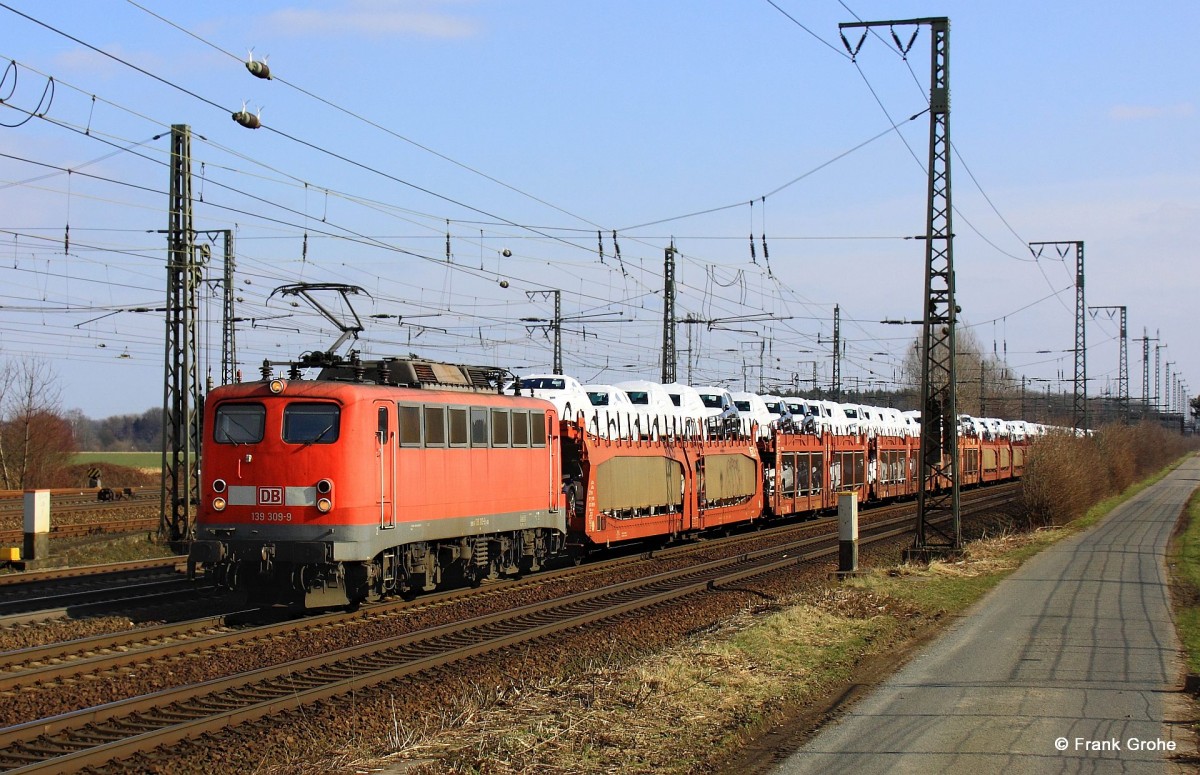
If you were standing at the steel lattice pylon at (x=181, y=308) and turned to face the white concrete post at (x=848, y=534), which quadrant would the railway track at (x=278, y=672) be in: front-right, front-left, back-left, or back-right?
front-right

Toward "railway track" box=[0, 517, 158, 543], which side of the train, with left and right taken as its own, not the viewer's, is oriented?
right

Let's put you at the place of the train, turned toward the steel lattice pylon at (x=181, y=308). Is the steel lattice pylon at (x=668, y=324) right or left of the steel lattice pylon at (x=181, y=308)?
right

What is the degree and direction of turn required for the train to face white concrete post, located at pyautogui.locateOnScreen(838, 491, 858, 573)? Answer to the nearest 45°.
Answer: approximately 180°

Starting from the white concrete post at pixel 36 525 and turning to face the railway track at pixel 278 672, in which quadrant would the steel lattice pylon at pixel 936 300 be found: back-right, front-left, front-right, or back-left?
front-left

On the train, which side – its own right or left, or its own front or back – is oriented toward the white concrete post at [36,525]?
right

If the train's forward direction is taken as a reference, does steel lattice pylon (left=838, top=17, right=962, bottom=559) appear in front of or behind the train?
behind

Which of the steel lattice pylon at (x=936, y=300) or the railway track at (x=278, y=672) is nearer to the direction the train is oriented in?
the railway track

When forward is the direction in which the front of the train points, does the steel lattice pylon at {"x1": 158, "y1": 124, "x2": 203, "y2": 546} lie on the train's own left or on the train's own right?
on the train's own right

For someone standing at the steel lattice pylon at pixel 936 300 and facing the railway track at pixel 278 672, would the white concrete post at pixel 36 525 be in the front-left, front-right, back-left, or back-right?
front-right

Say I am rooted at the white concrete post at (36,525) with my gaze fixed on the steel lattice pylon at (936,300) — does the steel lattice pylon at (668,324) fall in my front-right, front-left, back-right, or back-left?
front-left

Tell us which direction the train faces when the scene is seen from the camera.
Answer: facing the viewer and to the left of the viewer
